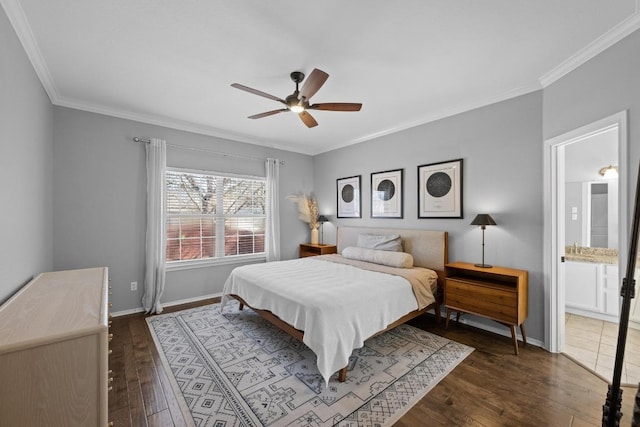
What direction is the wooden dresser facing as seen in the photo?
to the viewer's right

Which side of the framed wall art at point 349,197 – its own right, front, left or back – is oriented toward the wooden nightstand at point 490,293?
left

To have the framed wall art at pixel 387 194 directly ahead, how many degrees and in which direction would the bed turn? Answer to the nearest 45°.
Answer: approximately 180°

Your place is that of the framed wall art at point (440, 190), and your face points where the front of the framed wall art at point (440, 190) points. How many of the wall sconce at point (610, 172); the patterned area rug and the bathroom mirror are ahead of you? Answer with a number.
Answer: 1

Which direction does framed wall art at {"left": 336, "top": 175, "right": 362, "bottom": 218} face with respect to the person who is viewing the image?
facing the viewer and to the left of the viewer

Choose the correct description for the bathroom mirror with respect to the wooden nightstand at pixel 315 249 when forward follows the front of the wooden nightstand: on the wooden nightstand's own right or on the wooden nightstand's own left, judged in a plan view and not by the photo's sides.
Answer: on the wooden nightstand's own left

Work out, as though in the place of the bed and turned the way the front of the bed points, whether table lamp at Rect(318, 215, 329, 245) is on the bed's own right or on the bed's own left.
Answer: on the bed's own right

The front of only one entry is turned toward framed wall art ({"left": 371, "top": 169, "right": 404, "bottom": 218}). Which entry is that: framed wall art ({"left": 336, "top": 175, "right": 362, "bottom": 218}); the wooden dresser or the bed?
the wooden dresser
